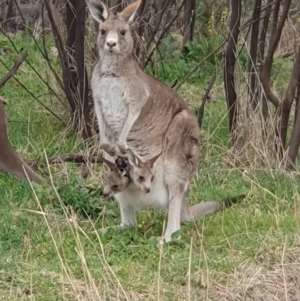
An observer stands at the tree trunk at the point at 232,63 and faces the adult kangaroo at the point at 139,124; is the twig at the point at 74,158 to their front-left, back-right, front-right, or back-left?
front-right

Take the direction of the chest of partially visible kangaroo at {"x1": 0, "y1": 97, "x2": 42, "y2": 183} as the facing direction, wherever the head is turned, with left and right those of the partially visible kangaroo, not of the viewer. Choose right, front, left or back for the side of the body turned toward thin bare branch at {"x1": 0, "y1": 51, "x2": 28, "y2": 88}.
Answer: right

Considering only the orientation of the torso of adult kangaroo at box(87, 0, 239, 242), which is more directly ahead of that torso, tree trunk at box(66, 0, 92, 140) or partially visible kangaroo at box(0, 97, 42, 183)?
the partially visible kangaroo

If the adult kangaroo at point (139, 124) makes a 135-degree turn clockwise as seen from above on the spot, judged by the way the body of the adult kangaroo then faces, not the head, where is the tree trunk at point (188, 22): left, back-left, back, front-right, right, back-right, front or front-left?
front

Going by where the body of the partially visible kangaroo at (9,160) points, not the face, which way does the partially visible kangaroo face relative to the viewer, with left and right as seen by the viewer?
facing to the left of the viewer

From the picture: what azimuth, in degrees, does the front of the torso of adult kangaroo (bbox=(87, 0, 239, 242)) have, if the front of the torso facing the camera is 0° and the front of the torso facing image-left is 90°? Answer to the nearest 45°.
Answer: approximately 45°

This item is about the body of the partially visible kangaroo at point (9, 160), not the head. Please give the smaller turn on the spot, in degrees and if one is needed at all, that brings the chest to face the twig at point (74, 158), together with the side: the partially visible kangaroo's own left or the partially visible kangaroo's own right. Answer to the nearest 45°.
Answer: approximately 135° to the partially visible kangaroo's own right

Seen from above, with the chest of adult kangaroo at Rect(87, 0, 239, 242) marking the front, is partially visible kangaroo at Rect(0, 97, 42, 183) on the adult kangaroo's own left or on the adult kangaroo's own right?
on the adult kangaroo's own right

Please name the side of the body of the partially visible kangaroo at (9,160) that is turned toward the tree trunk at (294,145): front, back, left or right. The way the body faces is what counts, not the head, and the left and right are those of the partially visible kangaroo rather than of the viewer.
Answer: back

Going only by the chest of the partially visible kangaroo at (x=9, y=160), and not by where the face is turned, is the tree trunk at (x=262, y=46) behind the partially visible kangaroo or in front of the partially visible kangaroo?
behind

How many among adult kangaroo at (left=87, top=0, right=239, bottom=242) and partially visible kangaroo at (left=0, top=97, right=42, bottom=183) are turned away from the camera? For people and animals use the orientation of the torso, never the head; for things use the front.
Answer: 0
